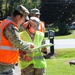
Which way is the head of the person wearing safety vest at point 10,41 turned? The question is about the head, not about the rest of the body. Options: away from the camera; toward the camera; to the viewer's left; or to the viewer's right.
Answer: to the viewer's right

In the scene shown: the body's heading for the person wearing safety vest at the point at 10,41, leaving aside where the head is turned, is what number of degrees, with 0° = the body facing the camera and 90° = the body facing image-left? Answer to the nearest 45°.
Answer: approximately 270°
